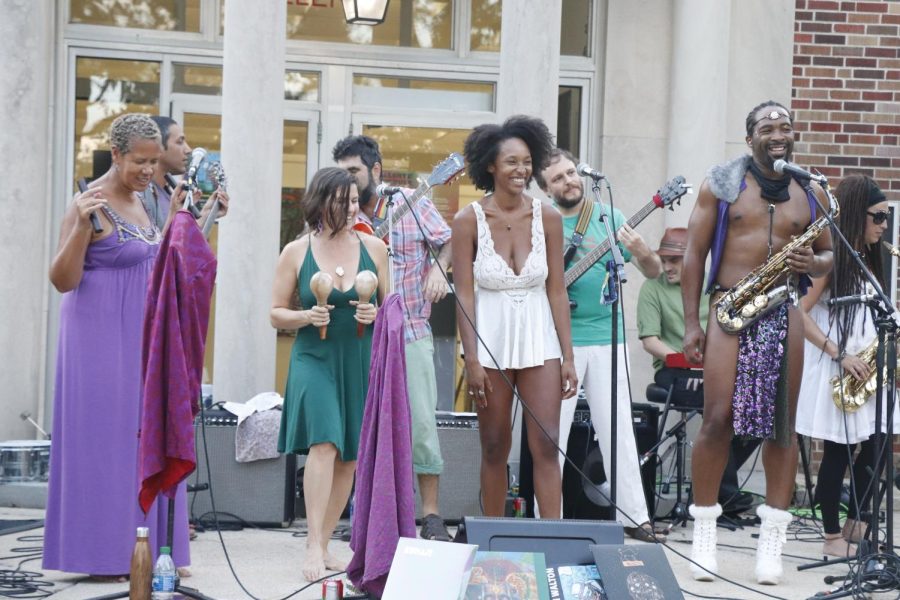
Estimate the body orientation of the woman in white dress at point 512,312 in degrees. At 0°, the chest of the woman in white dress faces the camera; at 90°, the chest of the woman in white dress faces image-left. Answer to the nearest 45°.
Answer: approximately 0°

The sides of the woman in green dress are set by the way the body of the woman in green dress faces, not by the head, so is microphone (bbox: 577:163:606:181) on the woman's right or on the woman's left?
on the woman's left

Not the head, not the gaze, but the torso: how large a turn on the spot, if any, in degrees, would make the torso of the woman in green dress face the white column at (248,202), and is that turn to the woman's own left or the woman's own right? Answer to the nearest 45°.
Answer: approximately 180°

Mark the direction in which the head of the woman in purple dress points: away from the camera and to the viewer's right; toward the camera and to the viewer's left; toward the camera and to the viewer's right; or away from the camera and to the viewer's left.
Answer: toward the camera and to the viewer's right

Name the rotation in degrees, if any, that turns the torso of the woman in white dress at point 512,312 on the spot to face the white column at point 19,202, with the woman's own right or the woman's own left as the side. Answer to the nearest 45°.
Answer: approximately 135° to the woman's own right

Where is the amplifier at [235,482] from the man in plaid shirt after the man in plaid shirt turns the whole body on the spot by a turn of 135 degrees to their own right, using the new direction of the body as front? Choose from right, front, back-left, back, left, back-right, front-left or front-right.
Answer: front

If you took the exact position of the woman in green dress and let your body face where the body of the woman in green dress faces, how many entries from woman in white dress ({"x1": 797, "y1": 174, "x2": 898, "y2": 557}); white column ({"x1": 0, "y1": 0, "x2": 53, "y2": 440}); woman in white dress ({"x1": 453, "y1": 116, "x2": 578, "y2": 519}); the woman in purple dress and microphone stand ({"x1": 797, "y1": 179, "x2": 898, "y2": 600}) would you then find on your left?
3

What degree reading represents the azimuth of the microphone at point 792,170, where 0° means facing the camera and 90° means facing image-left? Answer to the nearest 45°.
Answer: approximately 90°

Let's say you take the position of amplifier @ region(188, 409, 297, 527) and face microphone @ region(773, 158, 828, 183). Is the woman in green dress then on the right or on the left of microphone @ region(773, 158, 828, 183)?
right

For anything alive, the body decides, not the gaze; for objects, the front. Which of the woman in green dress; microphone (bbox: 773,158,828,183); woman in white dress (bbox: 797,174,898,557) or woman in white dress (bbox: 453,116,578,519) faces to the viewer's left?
the microphone

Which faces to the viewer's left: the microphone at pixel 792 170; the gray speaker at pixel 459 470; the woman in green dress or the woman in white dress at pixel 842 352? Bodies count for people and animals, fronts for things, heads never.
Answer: the microphone

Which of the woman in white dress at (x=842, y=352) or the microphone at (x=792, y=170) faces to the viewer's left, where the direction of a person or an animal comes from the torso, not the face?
the microphone

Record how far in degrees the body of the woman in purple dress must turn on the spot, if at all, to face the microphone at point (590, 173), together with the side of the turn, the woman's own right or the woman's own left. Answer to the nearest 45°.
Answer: approximately 45° to the woman's own left

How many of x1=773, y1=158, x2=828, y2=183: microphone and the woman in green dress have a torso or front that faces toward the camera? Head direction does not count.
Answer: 1

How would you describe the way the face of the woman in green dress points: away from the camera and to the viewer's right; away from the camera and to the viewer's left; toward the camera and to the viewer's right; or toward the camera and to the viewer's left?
toward the camera and to the viewer's right

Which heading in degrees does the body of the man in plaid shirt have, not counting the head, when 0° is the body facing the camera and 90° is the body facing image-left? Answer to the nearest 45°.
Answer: approximately 0°
